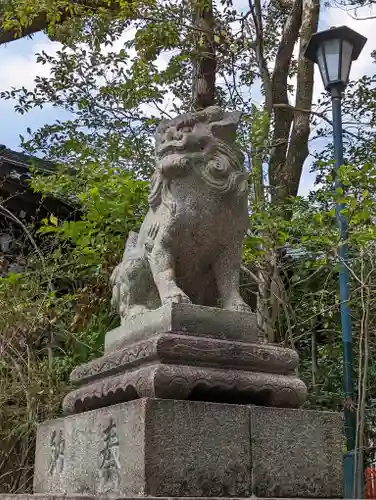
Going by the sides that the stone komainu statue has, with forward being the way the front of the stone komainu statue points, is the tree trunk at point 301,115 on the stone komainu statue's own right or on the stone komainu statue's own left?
on the stone komainu statue's own left

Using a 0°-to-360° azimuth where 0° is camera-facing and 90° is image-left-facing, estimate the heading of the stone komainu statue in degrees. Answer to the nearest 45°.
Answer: approximately 315°

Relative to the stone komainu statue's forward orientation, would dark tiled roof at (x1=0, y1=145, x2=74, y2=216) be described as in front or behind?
behind
